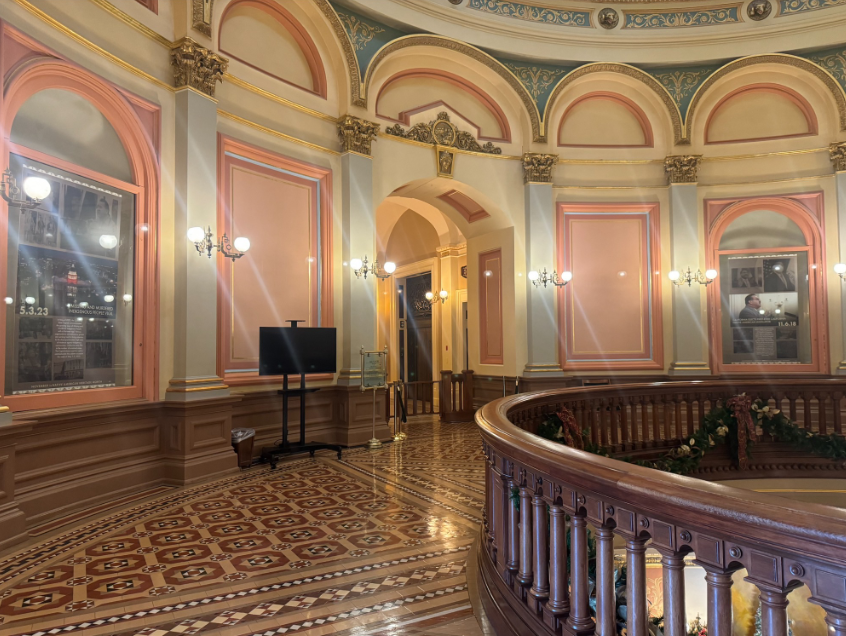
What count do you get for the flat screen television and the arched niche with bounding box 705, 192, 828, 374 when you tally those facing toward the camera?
2

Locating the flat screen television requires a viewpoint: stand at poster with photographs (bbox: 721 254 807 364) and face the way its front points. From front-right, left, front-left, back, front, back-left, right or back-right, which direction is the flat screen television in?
front-right

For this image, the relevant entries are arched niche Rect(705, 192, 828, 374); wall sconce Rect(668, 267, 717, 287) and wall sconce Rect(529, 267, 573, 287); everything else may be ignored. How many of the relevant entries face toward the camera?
3

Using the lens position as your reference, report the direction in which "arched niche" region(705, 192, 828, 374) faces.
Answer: facing the viewer

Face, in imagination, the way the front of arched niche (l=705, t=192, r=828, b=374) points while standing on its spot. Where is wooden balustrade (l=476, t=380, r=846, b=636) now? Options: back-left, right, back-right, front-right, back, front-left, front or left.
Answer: front

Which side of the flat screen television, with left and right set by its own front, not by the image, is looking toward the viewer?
front

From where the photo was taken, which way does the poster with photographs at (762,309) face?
toward the camera

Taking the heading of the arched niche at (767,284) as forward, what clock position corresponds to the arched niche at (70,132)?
the arched niche at (70,132) is roughly at 1 o'clock from the arched niche at (767,284).

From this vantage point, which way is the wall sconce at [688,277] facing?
toward the camera

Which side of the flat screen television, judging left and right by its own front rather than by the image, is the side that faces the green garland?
left

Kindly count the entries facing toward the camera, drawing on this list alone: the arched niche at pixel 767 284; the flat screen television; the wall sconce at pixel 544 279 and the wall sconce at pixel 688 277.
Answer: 4

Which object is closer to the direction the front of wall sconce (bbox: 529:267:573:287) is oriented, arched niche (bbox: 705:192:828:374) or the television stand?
the television stand

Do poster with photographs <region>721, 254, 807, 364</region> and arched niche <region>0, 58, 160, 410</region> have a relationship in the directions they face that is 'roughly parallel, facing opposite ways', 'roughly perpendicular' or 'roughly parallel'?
roughly perpendicular

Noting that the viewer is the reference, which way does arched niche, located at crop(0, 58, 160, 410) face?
facing the viewer and to the right of the viewer
